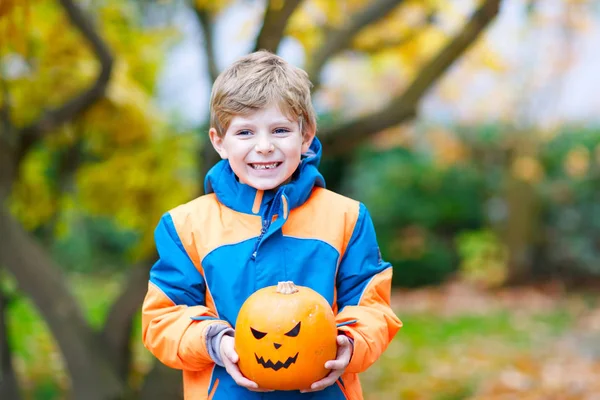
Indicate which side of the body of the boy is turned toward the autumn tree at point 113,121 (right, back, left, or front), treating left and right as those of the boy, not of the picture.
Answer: back

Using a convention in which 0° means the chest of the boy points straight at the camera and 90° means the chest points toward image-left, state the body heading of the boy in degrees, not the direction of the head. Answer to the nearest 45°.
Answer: approximately 0°
